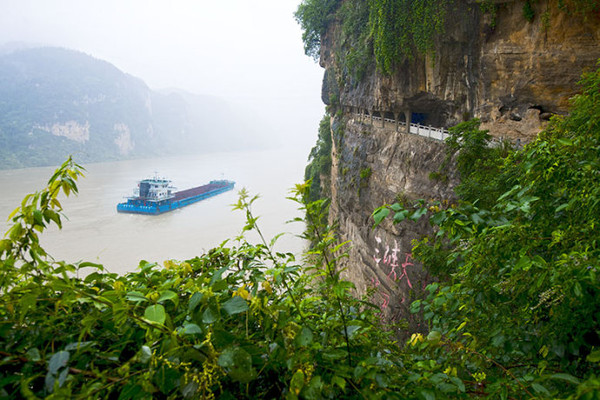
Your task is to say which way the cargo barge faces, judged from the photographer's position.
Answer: facing away from the viewer and to the right of the viewer

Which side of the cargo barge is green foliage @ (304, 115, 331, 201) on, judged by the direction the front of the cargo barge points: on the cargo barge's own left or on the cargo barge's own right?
on the cargo barge's own right

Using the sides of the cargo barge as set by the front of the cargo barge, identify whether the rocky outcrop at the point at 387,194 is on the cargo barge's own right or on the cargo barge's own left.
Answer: on the cargo barge's own right

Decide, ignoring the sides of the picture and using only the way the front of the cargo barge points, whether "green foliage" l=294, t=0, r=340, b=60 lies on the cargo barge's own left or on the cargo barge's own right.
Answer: on the cargo barge's own right

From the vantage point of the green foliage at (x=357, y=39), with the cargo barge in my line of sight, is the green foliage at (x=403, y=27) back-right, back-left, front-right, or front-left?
back-left

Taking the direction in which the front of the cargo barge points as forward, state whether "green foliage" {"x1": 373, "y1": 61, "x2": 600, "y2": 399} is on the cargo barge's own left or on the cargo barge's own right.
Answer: on the cargo barge's own right

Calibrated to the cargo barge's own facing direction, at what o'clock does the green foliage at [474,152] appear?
The green foliage is roughly at 4 o'clock from the cargo barge.

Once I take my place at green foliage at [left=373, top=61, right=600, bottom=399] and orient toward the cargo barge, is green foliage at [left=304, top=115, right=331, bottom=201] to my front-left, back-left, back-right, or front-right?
front-right
